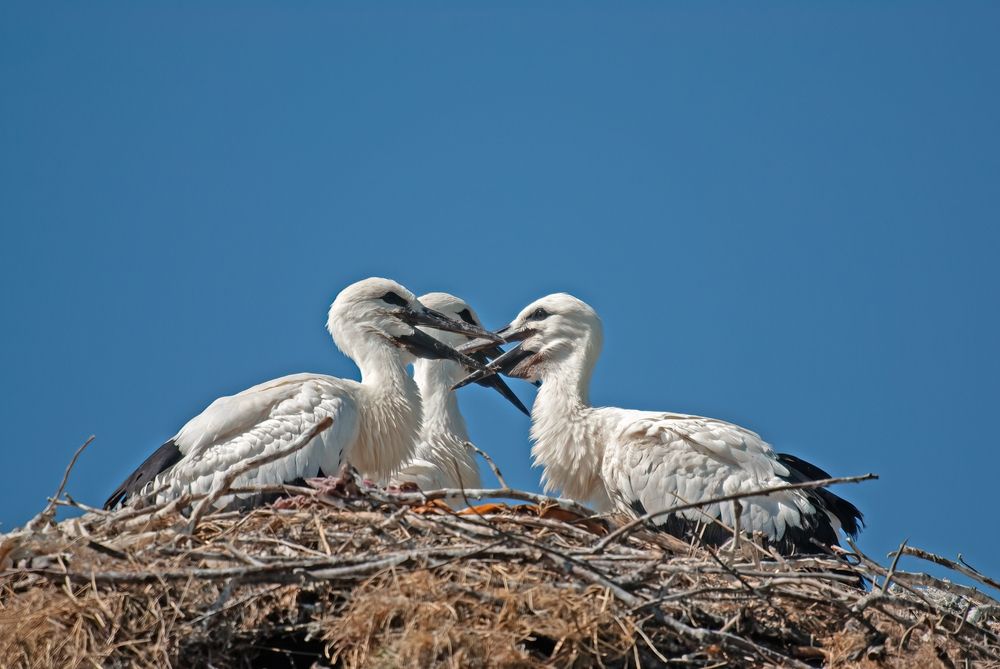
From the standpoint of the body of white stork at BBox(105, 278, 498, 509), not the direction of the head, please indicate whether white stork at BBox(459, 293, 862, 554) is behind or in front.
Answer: in front

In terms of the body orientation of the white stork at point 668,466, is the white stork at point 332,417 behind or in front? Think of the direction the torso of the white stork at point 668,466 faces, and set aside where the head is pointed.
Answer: in front

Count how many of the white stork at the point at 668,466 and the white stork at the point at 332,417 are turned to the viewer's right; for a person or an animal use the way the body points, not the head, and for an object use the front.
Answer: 1

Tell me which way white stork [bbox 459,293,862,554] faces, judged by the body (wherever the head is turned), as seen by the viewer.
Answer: to the viewer's left

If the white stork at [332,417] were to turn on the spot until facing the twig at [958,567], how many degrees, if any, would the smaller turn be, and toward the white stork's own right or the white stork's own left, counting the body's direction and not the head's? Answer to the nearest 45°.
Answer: approximately 45° to the white stork's own right

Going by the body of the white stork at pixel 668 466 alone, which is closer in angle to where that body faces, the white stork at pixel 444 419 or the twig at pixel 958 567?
the white stork

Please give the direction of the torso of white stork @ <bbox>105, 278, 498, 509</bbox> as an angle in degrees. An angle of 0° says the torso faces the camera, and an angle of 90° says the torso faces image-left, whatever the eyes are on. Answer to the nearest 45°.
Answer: approximately 270°

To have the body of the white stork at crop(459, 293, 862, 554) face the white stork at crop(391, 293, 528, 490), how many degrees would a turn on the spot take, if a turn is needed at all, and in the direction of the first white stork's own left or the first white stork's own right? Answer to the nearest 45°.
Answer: approximately 45° to the first white stork's own right

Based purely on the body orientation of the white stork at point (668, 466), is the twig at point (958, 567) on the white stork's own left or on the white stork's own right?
on the white stork's own left

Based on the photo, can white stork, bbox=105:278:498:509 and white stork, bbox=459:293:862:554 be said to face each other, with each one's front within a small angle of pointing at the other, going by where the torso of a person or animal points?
yes

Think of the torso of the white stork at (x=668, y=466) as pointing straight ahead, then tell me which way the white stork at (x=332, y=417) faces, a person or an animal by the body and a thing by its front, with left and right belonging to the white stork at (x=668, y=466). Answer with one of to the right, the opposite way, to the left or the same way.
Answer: the opposite way
